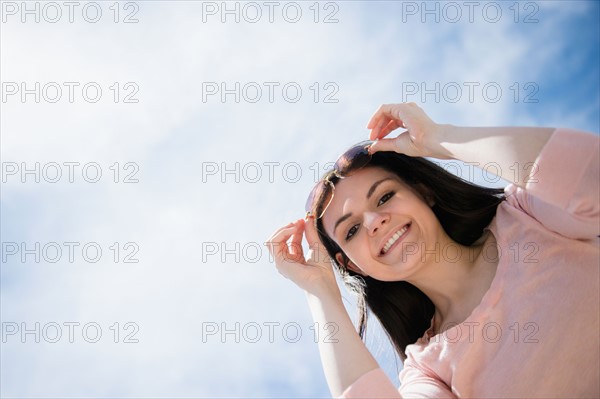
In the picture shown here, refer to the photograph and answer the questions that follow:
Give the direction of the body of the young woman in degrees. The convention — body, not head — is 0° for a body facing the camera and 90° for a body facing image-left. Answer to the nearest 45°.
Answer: approximately 0°
